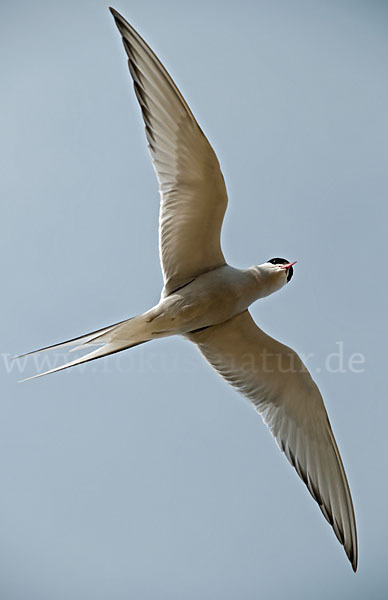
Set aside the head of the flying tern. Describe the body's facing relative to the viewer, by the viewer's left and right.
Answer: facing to the right of the viewer
